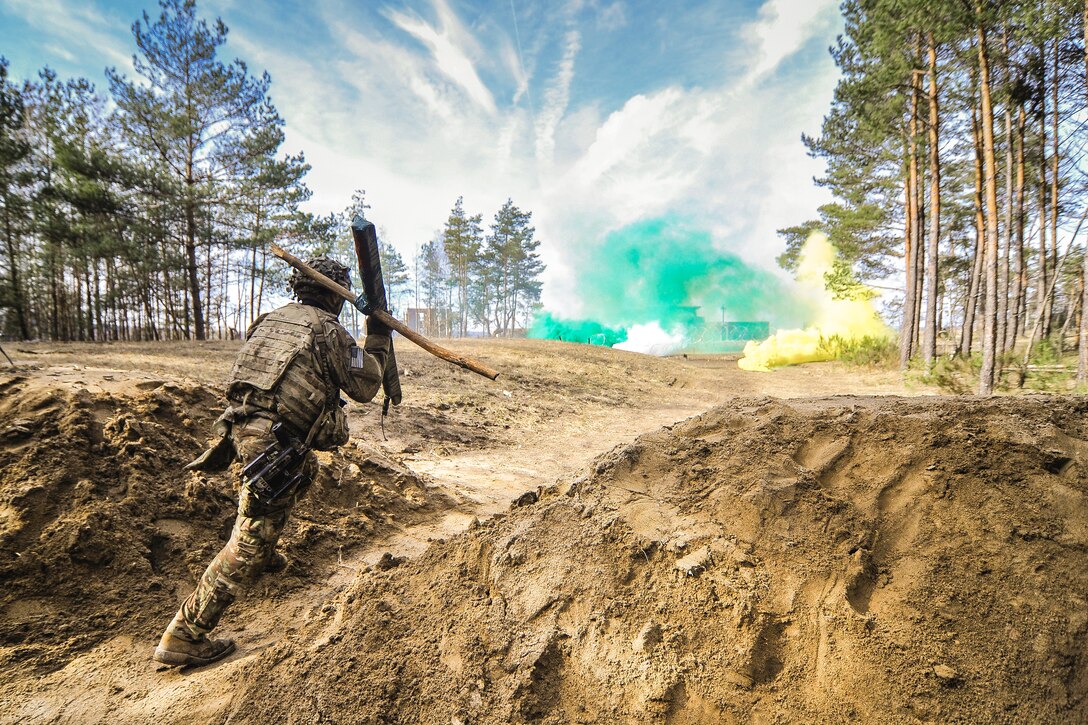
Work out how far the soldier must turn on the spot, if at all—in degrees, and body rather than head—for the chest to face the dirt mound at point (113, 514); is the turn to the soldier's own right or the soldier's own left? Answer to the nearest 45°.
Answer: approximately 90° to the soldier's own left

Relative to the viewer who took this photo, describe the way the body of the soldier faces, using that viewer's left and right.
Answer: facing away from the viewer and to the right of the viewer

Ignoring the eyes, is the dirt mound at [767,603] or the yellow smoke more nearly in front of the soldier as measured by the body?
the yellow smoke

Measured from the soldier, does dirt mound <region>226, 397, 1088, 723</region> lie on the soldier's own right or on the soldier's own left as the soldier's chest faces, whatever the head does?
on the soldier's own right

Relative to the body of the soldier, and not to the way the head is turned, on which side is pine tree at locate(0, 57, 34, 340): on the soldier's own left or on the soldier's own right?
on the soldier's own left

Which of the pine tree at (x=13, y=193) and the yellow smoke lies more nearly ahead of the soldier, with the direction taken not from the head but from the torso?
the yellow smoke

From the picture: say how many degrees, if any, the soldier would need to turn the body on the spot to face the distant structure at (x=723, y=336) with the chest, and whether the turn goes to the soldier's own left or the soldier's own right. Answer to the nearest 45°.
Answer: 0° — they already face it
